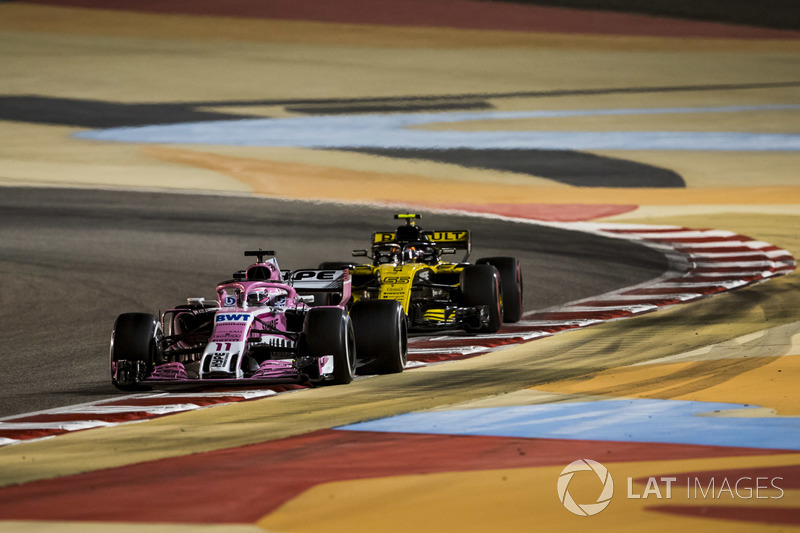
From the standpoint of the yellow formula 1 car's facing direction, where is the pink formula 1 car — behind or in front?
in front

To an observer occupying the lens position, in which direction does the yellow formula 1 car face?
facing the viewer
